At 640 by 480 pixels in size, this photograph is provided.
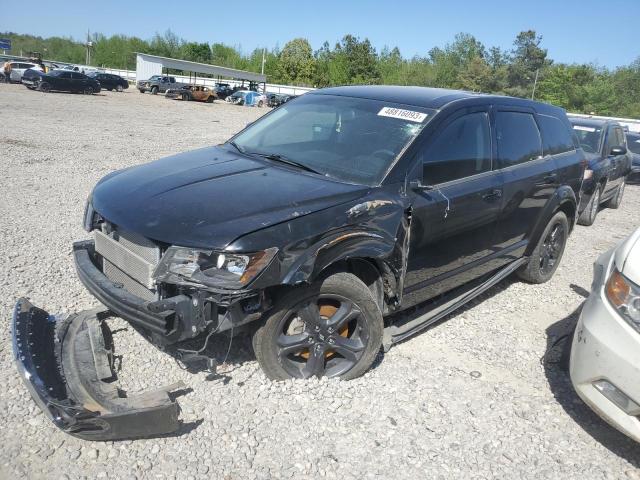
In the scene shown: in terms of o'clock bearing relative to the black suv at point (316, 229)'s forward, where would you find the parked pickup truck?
The parked pickup truck is roughly at 4 o'clock from the black suv.

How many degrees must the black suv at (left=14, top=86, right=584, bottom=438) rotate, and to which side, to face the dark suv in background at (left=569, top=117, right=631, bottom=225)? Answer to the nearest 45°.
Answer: approximately 180°

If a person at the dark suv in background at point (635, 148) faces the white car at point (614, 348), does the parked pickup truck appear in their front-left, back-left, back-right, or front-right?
back-right

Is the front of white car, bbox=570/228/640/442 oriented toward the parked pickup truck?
no

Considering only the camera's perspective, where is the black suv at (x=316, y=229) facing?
facing the viewer and to the left of the viewer

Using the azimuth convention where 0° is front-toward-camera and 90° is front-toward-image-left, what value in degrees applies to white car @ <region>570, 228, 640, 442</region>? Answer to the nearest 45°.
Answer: approximately 45°

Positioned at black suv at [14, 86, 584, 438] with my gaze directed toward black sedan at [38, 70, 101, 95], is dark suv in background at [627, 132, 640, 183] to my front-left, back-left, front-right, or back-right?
front-right

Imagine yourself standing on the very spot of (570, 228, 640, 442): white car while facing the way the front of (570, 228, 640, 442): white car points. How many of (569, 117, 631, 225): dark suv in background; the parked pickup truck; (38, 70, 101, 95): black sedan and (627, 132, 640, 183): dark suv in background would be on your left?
0

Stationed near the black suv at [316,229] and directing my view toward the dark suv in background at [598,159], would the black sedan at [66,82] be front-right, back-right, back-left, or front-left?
front-left

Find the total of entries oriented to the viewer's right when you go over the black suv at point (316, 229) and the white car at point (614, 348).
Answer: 0

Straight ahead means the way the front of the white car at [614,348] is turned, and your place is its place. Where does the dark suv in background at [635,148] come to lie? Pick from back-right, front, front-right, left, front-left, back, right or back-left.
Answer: back-right

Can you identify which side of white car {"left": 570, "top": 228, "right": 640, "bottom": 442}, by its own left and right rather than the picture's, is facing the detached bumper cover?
front

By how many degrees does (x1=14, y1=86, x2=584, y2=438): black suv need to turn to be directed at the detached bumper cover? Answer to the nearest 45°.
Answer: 0° — it already faces it

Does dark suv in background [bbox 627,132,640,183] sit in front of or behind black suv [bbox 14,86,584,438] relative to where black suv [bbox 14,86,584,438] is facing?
behind
